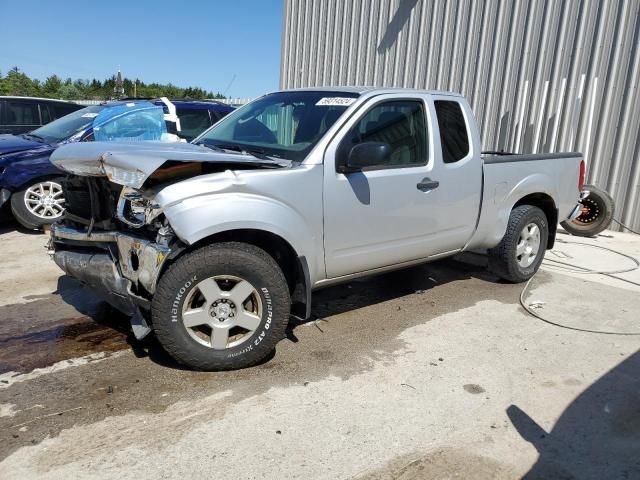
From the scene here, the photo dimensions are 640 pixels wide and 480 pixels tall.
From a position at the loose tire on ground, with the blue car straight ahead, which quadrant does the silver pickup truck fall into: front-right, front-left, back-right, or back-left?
front-left

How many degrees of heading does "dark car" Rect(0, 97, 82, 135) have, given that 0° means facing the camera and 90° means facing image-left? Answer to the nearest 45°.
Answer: approximately 90°

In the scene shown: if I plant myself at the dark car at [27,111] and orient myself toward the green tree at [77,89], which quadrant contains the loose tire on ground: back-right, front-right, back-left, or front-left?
back-right

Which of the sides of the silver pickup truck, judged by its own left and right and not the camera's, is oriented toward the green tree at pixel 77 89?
right

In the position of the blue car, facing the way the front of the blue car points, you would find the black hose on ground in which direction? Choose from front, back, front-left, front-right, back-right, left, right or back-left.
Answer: left

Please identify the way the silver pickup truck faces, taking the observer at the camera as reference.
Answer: facing the viewer and to the left of the viewer

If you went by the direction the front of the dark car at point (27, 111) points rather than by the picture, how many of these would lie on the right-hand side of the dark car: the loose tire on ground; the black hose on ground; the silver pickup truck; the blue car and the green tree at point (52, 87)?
1

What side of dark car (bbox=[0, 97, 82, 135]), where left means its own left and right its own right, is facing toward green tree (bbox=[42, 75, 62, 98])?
right

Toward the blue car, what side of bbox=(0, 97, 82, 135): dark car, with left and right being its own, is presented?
left

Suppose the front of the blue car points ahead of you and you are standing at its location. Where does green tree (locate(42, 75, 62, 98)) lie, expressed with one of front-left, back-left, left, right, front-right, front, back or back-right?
back-right

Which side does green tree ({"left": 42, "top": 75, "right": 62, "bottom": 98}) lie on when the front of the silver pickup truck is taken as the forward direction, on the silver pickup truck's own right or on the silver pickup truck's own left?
on the silver pickup truck's own right
